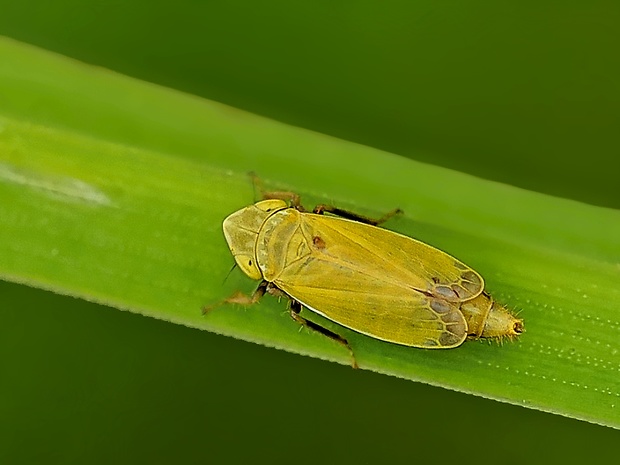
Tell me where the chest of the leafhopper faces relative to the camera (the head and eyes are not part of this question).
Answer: to the viewer's left
